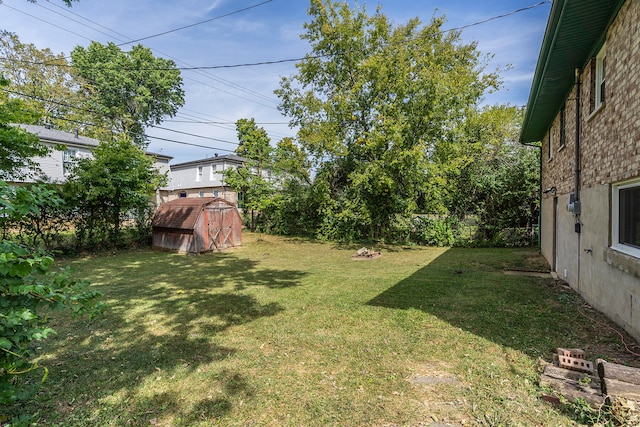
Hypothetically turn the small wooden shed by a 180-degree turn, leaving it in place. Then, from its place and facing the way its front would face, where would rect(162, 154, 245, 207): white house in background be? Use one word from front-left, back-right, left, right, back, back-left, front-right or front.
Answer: front-right

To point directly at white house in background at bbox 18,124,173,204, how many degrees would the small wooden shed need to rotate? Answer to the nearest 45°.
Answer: approximately 180°

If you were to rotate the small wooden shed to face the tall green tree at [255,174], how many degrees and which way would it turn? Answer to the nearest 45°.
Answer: approximately 90° to its left

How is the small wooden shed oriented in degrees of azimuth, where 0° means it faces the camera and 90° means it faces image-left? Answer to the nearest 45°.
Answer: approximately 315°

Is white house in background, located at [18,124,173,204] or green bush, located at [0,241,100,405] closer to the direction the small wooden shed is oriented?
the green bush

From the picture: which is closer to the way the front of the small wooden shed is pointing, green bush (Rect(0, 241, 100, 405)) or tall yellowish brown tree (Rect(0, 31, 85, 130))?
the green bush

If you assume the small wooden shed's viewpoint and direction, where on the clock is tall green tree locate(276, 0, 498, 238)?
The tall green tree is roughly at 11 o'clock from the small wooden shed.

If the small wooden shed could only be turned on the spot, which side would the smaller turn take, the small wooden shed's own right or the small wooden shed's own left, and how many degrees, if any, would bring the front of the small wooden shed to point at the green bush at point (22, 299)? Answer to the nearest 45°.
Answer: approximately 45° to the small wooden shed's own right

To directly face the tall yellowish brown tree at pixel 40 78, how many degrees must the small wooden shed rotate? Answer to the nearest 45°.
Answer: approximately 180°

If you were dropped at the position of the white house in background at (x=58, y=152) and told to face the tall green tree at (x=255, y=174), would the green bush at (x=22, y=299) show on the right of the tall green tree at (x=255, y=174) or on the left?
right

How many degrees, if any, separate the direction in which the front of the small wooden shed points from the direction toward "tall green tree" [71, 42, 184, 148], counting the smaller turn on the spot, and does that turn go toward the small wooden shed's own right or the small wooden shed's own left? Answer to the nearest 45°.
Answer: approximately 135° to the small wooden shed's own left

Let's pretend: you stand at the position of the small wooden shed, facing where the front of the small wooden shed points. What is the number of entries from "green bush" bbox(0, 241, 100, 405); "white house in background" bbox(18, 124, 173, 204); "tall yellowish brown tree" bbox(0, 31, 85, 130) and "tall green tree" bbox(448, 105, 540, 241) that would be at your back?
2
